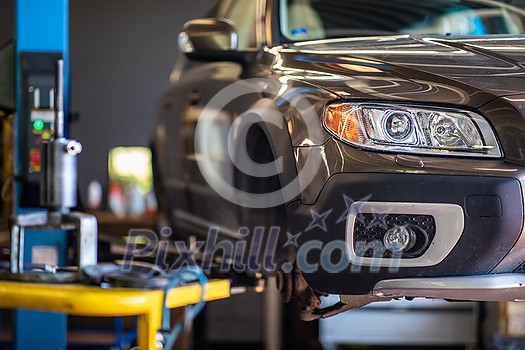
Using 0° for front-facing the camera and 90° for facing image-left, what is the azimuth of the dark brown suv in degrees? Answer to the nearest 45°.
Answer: approximately 315°
